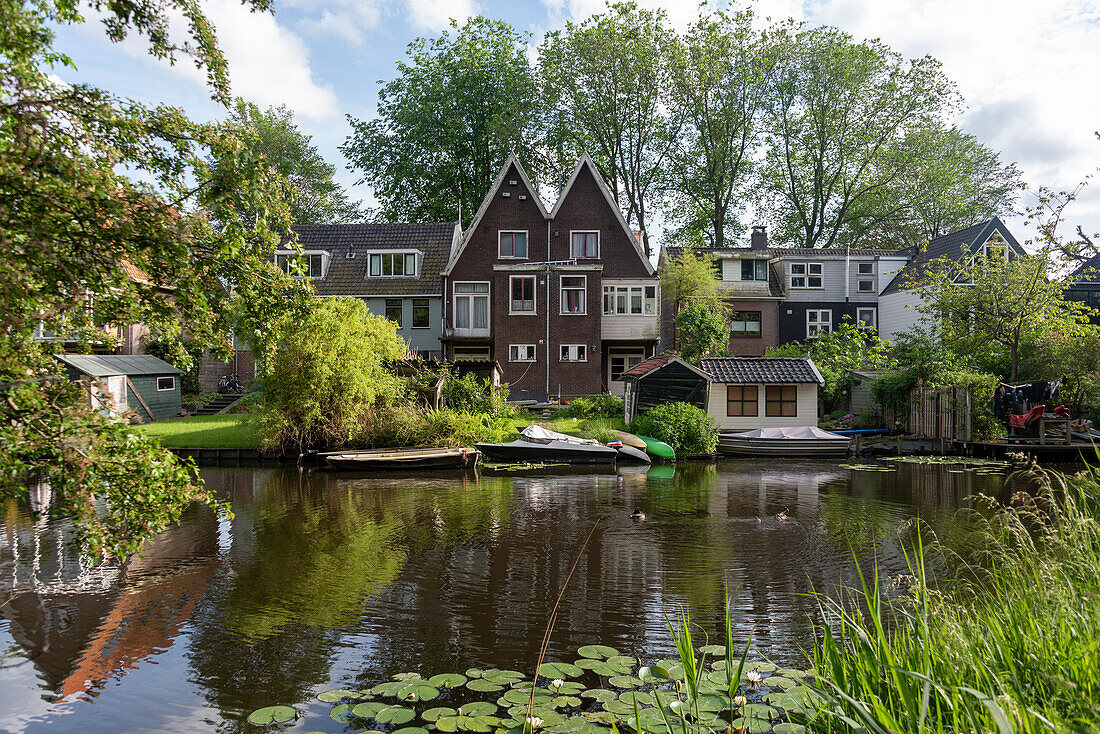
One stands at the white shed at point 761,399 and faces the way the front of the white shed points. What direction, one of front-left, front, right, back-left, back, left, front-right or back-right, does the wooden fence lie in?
left

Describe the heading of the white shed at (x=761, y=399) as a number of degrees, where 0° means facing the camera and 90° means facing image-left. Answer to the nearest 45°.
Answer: approximately 0°

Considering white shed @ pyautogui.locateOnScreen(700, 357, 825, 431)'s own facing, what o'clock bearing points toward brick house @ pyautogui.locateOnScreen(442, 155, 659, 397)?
The brick house is roughly at 4 o'clock from the white shed.

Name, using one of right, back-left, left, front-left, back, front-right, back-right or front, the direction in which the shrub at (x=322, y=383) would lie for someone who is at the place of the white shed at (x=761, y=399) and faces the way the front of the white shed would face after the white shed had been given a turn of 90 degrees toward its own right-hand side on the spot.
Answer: front-left

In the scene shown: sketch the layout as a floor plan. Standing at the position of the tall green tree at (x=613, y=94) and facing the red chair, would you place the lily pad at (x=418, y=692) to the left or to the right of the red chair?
right

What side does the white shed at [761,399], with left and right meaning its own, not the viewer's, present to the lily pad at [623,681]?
front
